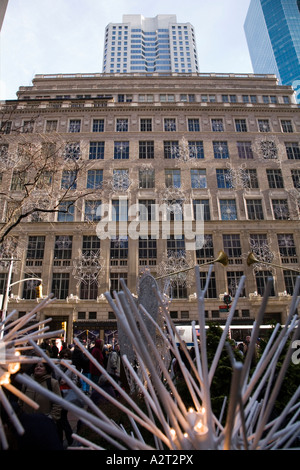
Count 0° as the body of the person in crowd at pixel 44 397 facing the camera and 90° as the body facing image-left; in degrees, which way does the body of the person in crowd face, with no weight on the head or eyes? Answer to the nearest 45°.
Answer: approximately 45°

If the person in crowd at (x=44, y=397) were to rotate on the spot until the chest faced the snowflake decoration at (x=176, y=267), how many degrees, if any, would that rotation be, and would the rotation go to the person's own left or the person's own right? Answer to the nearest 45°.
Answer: approximately 180°

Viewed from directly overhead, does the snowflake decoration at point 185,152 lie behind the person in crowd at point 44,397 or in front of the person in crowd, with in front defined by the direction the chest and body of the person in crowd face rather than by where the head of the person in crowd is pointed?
behind

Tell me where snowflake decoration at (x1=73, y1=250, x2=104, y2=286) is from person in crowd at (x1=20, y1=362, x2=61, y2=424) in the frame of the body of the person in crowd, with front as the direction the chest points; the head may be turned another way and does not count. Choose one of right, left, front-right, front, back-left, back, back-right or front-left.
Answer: back-right

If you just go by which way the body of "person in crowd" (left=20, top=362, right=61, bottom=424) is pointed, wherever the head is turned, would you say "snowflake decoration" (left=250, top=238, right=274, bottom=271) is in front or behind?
behind

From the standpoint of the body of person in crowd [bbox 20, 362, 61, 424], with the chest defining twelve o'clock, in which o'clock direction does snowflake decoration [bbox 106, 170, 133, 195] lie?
The snowflake decoration is roughly at 5 o'clock from the person in crowd.

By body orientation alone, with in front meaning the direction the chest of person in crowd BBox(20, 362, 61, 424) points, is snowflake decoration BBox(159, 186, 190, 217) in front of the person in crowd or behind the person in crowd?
behind

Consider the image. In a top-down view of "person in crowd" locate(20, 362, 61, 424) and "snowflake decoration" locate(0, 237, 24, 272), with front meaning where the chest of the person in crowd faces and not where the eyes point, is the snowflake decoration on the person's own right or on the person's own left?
on the person's own right

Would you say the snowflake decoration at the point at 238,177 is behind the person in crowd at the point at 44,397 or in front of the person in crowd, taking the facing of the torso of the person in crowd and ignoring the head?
behind
